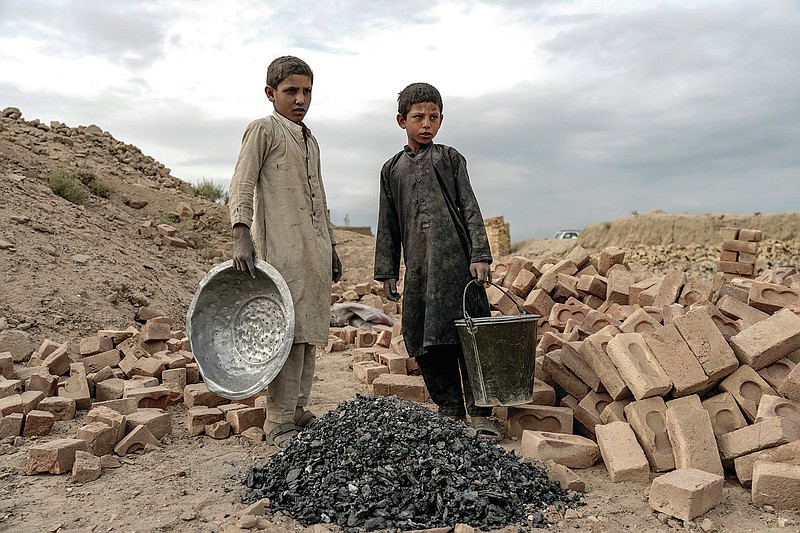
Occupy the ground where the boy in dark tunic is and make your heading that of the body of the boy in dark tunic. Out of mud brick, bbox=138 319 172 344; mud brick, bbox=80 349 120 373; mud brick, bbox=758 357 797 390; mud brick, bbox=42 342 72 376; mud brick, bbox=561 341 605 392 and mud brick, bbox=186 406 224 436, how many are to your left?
2

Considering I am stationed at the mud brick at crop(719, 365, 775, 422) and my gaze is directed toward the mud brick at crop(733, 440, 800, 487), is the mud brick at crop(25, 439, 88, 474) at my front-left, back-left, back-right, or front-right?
front-right

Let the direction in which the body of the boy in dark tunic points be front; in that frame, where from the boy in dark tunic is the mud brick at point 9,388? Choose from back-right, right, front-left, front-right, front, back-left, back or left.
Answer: right

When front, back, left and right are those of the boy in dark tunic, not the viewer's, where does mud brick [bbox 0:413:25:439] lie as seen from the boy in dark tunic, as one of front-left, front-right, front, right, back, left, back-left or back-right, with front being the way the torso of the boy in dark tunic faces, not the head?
right

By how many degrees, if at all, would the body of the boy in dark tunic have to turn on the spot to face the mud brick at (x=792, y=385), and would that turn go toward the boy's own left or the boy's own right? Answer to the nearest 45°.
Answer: approximately 90° to the boy's own left

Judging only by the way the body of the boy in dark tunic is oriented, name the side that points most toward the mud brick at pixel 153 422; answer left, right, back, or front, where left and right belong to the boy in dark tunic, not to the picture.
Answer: right

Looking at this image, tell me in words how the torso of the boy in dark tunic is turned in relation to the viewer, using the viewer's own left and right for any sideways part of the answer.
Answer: facing the viewer

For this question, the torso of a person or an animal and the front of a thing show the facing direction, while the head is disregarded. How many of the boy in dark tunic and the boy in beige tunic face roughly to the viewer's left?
0

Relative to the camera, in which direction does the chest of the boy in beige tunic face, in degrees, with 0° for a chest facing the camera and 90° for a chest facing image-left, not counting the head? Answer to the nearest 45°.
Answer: approximately 315°

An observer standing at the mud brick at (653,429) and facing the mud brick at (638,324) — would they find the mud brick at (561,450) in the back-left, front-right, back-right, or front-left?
back-left

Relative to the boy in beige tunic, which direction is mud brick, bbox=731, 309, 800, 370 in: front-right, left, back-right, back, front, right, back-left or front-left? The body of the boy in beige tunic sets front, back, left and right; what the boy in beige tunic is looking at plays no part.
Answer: front-left

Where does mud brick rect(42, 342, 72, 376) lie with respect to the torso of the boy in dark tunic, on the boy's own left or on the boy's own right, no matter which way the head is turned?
on the boy's own right

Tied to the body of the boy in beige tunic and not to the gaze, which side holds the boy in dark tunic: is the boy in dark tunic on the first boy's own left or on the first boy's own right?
on the first boy's own left
